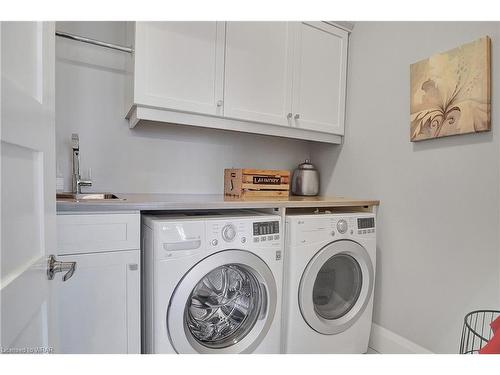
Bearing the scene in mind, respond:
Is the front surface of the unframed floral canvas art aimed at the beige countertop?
no

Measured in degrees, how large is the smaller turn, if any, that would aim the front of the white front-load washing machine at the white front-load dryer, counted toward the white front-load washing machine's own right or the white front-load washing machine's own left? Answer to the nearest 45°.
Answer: approximately 45° to the white front-load washing machine's own left

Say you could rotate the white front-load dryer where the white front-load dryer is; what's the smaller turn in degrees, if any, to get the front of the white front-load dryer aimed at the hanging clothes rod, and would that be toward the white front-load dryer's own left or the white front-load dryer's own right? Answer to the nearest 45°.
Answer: approximately 135° to the white front-load dryer's own right

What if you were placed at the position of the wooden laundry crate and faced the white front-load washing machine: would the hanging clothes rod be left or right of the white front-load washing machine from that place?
right

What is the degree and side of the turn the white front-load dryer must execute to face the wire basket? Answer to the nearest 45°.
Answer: approximately 45° to its left

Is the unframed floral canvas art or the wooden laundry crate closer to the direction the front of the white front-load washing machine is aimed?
the unframed floral canvas art
